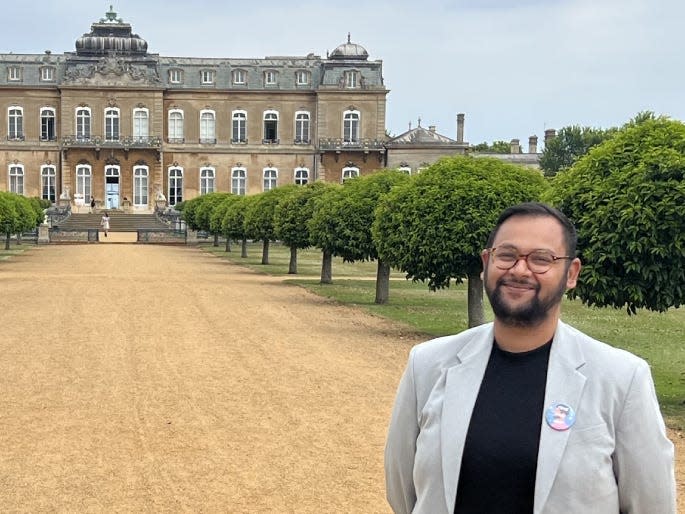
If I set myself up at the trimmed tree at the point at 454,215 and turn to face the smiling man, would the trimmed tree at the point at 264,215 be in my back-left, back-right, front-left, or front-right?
back-right

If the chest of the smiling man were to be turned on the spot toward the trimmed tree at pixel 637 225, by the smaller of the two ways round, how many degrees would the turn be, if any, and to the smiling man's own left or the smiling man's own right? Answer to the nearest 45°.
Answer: approximately 180°

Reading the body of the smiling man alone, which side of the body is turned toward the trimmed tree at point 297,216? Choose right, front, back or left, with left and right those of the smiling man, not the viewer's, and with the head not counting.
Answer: back

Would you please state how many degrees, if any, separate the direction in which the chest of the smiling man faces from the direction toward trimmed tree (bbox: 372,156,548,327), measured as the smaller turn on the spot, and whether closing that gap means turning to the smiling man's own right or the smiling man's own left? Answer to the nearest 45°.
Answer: approximately 180°

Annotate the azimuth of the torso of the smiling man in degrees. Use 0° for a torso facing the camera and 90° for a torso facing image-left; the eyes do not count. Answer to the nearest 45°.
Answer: approximately 0°
